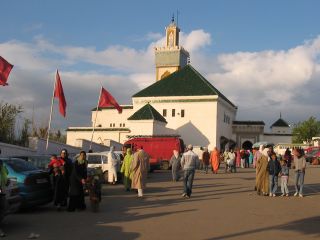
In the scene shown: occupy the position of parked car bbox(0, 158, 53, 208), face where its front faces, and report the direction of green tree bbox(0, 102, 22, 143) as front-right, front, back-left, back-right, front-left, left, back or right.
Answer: front-right

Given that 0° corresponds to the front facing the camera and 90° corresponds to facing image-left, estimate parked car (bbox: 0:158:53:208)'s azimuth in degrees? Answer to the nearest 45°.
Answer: approximately 135°

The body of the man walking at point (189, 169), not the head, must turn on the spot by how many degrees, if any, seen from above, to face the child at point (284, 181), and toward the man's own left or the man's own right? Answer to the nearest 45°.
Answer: approximately 90° to the man's own right

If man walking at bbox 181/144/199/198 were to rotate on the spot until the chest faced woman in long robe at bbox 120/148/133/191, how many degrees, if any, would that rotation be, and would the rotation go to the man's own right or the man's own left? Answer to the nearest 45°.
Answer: approximately 45° to the man's own left

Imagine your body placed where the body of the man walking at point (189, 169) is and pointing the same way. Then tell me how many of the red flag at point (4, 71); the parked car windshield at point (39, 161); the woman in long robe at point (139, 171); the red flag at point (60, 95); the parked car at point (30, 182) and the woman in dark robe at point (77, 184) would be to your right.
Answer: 0

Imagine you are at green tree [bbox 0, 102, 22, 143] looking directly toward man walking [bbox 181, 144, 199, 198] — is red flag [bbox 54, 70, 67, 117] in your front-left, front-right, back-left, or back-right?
front-left

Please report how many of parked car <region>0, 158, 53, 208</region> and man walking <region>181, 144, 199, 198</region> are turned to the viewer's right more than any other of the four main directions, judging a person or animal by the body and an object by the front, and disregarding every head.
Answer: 0

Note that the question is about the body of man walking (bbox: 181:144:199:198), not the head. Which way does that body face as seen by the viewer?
away from the camera

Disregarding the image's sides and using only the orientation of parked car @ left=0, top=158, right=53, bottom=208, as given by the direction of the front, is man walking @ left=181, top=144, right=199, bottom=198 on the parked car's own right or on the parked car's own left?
on the parked car's own right
